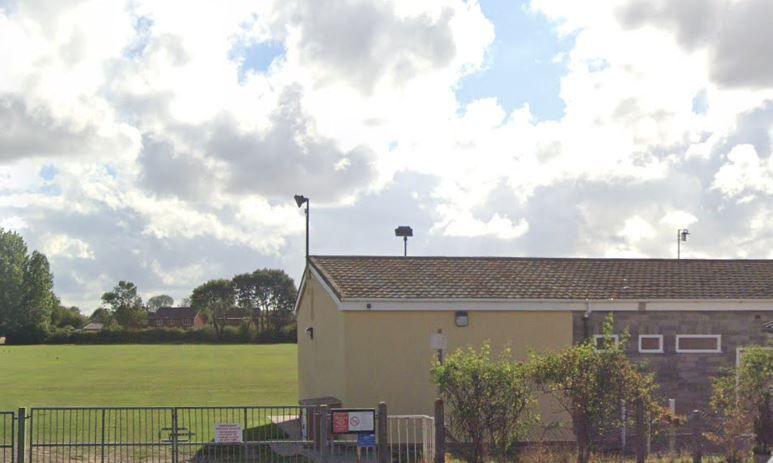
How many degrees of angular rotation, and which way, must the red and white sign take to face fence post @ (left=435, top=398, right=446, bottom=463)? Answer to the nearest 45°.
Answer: approximately 45° to its left

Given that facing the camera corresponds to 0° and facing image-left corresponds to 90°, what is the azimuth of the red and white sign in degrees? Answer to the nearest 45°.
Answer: approximately 0°

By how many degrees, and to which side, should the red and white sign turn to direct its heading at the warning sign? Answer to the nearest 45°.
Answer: approximately 90° to its right

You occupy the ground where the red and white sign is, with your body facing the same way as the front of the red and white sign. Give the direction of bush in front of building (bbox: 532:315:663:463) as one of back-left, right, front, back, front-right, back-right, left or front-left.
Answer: left

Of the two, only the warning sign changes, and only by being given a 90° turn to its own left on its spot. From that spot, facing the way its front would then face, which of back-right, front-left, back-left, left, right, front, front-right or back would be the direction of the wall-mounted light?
front-left

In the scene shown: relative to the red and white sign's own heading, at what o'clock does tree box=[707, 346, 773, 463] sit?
The tree is roughly at 9 o'clock from the red and white sign.

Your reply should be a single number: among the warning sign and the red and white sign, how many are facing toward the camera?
2

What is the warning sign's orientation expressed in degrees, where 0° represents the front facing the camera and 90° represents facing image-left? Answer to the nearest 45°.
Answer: approximately 0°
